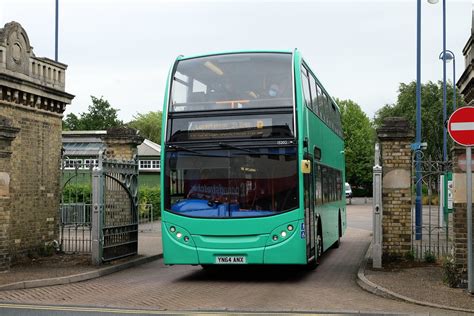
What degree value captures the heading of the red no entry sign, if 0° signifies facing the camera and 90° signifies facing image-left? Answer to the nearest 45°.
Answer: approximately 0°

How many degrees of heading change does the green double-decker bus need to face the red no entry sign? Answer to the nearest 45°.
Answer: approximately 45° to its left

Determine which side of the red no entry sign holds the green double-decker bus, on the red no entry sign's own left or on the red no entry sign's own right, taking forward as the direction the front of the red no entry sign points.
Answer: on the red no entry sign's own right

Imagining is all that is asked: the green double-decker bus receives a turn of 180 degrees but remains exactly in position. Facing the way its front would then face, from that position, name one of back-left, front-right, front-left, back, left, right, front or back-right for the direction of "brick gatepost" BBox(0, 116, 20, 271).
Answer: left

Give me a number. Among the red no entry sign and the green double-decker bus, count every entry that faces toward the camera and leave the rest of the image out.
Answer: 2

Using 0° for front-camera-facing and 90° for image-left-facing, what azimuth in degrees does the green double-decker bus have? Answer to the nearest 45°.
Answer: approximately 0°
